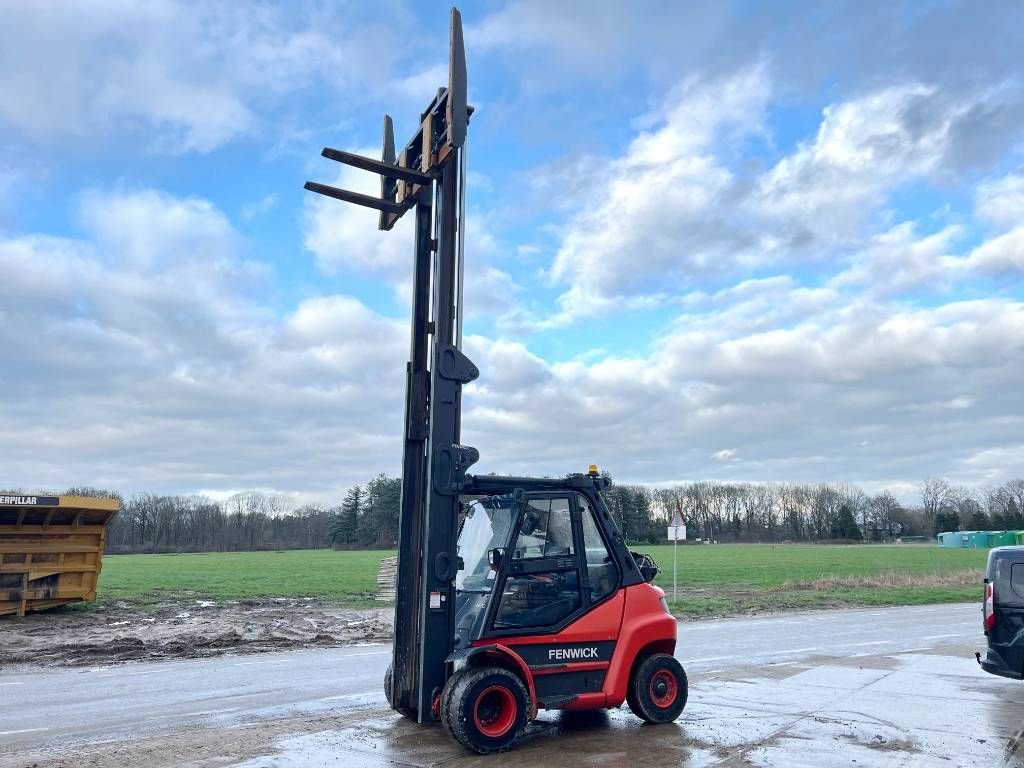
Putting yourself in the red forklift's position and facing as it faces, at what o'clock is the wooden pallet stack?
The wooden pallet stack is roughly at 4 o'clock from the red forklift.

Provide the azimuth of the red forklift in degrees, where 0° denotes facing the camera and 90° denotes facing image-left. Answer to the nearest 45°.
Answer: approximately 45°
